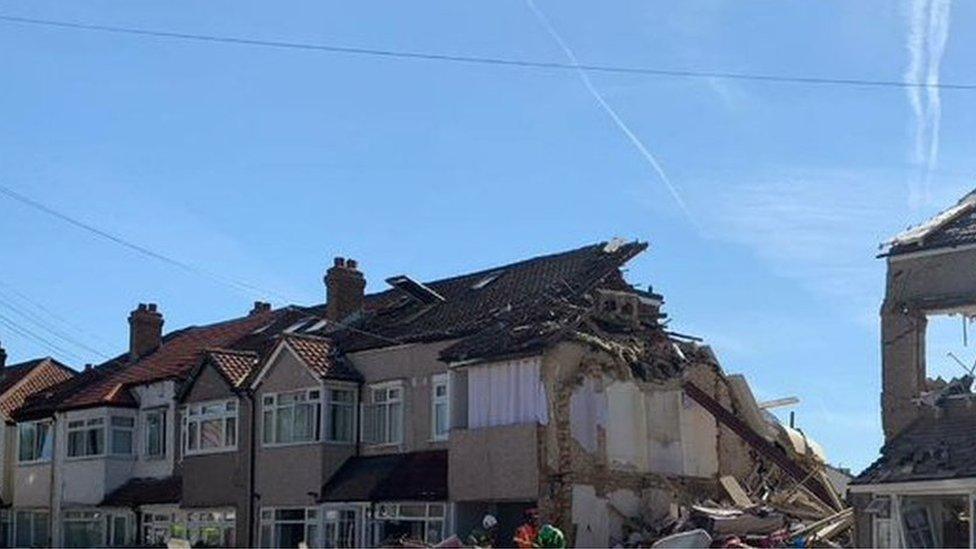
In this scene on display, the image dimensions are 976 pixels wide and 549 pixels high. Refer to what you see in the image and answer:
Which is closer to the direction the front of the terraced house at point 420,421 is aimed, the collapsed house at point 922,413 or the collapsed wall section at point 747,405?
the collapsed house

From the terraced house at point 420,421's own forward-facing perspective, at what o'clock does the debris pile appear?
The debris pile is roughly at 8 o'clock from the terraced house.

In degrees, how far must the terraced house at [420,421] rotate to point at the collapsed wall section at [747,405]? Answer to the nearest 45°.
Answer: approximately 135° to its left

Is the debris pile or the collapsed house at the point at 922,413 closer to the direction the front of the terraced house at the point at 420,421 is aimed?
the collapsed house

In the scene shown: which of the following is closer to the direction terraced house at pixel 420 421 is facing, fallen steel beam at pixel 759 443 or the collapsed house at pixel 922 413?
the collapsed house

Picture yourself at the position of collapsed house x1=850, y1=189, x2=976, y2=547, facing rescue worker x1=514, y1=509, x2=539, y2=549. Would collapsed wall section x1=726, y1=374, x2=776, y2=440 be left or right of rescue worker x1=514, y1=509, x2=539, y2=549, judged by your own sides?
right

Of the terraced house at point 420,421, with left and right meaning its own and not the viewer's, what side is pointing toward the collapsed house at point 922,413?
left
